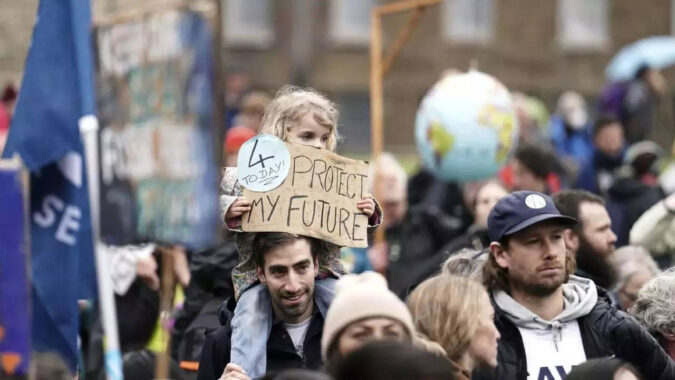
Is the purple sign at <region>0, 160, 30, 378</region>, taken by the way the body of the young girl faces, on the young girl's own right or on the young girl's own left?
on the young girl's own right

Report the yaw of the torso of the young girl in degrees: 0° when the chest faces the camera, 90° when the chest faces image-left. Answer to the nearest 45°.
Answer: approximately 315°

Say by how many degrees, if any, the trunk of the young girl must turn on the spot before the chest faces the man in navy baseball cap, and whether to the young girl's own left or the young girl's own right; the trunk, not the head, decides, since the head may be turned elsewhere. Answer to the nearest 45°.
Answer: approximately 45° to the young girl's own left
